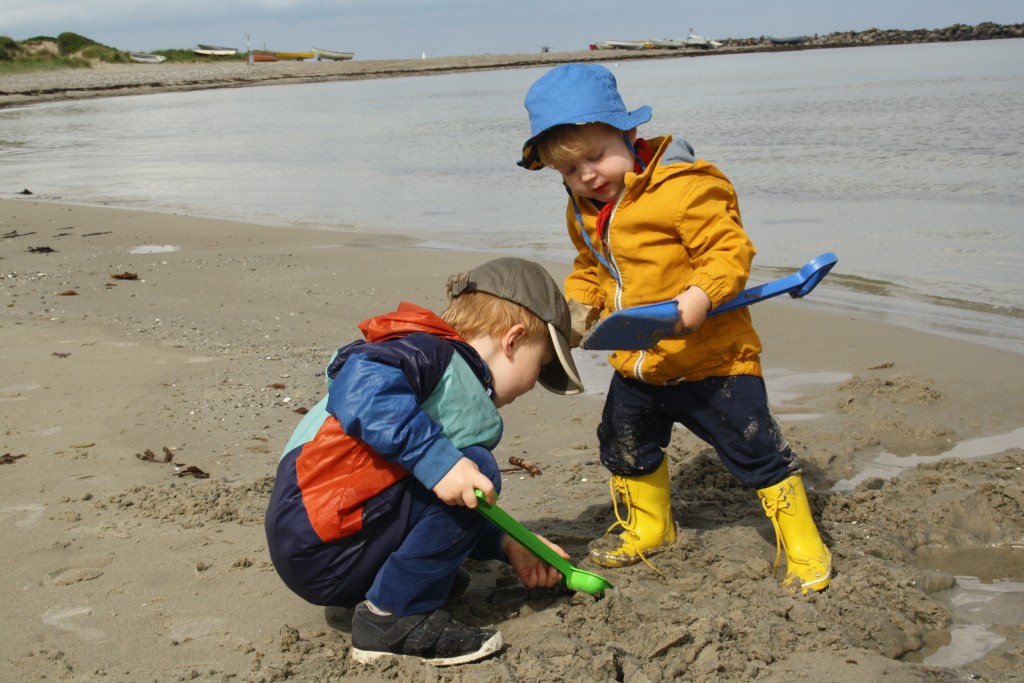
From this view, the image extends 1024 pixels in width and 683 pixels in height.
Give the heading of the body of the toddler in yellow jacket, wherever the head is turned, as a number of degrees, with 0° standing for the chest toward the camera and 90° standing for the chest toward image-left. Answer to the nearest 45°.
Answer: approximately 45°

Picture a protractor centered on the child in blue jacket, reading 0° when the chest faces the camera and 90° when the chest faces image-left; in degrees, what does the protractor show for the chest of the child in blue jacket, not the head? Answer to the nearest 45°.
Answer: approximately 270°

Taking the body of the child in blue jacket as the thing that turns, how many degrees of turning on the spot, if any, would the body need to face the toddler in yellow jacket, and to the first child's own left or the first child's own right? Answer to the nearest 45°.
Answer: approximately 45° to the first child's own left

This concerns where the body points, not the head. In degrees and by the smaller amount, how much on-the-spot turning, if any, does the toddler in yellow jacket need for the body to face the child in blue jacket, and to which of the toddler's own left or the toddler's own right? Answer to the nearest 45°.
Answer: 0° — they already face them

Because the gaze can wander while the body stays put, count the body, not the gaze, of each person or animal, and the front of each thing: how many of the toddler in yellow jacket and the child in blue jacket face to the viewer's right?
1
